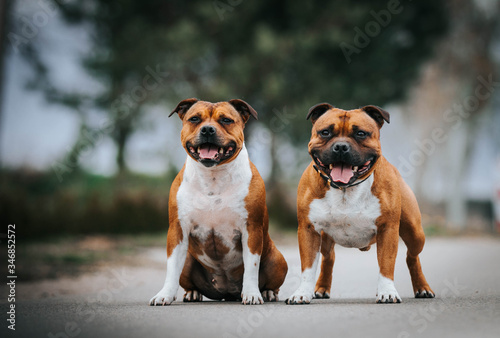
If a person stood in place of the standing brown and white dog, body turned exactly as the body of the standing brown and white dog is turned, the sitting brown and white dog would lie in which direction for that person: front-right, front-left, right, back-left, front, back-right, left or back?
right

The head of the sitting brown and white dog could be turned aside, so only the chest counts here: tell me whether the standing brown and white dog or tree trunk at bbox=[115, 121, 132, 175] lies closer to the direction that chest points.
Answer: the standing brown and white dog

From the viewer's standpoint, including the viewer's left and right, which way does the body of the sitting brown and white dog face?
facing the viewer

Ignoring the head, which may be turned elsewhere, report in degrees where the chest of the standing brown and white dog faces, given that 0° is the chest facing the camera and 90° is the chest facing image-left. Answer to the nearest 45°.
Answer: approximately 0°

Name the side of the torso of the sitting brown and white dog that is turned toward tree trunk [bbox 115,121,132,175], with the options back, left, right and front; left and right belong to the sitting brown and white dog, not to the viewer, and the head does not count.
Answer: back

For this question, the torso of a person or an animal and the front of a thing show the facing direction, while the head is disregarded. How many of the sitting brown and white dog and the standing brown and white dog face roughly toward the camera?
2

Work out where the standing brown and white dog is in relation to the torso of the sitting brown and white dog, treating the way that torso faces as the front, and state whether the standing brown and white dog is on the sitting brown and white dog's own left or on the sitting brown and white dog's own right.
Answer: on the sitting brown and white dog's own left

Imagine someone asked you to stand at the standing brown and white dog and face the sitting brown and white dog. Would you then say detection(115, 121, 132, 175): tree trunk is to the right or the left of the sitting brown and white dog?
right
